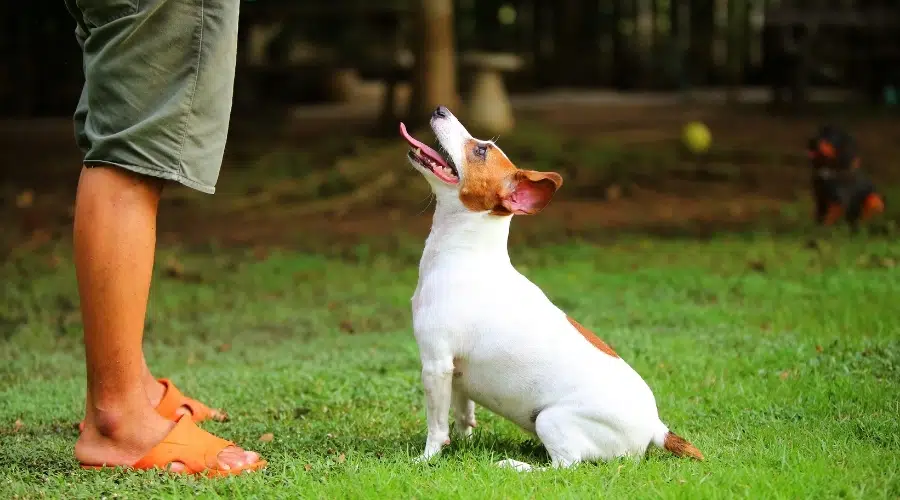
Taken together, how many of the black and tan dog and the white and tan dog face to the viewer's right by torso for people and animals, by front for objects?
0

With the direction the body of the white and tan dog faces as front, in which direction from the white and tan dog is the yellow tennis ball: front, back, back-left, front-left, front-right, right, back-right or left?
right

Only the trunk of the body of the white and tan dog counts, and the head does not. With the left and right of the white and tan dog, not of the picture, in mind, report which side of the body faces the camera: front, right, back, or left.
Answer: left

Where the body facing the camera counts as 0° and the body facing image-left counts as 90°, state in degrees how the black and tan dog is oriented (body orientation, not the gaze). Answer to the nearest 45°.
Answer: approximately 45°

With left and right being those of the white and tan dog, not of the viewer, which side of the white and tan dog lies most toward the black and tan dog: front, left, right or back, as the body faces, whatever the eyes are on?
right

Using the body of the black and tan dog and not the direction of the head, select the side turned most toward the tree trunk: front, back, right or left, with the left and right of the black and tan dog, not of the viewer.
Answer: right

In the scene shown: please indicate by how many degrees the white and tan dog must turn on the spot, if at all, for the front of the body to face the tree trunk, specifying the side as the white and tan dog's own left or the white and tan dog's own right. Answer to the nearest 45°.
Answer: approximately 90° to the white and tan dog's own right
